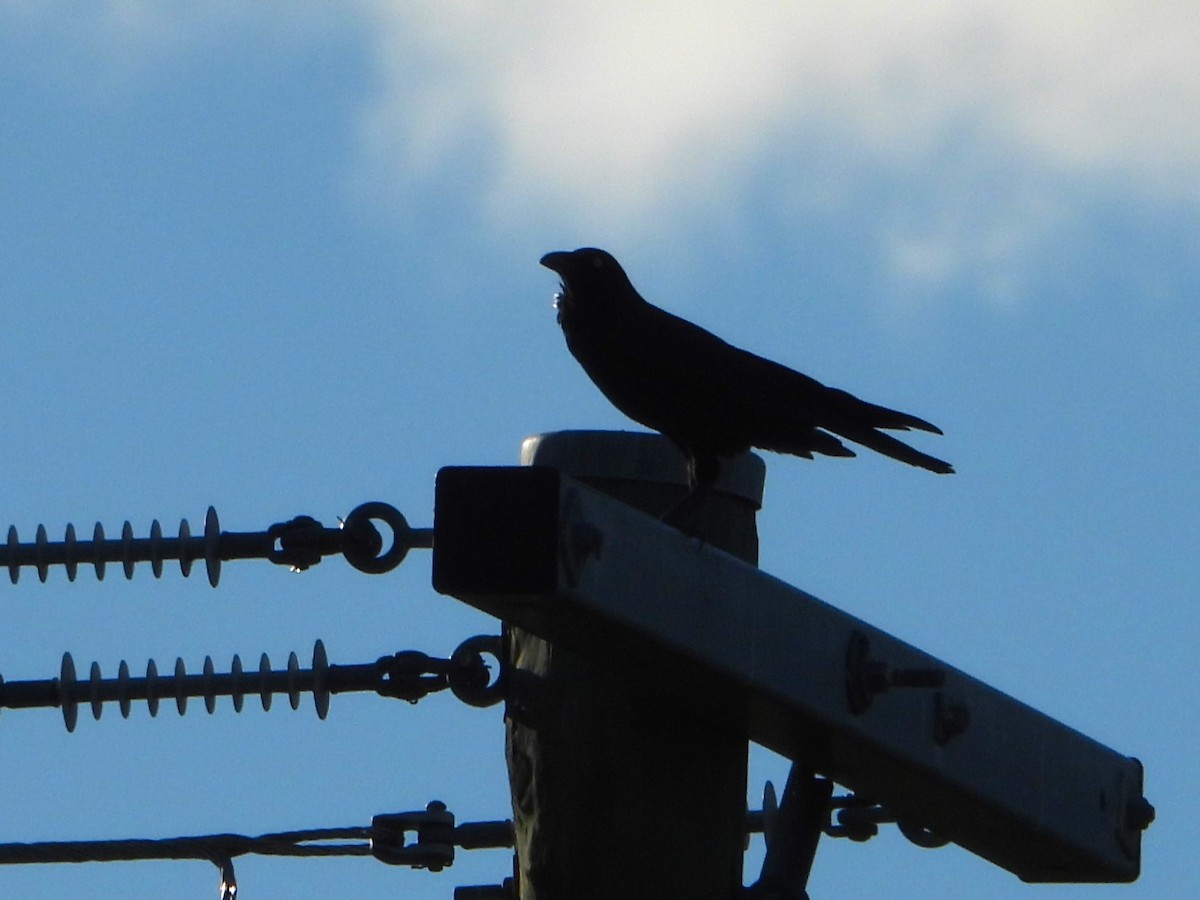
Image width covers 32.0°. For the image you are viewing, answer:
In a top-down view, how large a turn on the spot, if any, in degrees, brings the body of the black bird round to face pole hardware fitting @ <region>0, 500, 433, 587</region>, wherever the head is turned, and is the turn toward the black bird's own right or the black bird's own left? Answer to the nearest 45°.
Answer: approximately 45° to the black bird's own left

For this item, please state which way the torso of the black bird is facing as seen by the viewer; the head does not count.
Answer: to the viewer's left
